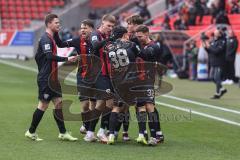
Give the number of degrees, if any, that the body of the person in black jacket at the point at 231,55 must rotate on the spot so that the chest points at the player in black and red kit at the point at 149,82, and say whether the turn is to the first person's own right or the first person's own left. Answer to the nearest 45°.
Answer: approximately 90° to the first person's own left

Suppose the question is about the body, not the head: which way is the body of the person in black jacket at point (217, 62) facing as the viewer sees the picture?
to the viewer's left

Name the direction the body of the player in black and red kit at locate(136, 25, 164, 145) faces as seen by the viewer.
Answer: to the viewer's left

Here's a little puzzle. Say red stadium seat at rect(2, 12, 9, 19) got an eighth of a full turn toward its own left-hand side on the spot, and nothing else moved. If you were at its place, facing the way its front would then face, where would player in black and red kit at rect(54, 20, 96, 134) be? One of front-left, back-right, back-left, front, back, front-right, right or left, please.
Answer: front-right

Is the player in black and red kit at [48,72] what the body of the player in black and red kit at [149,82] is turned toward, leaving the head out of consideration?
yes

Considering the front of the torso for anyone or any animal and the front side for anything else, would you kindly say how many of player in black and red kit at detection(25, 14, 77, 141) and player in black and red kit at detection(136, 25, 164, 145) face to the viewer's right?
1

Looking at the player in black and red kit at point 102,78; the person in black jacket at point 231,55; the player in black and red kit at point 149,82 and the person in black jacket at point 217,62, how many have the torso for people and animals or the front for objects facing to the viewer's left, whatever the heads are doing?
3

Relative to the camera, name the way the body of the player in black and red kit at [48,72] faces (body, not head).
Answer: to the viewer's right

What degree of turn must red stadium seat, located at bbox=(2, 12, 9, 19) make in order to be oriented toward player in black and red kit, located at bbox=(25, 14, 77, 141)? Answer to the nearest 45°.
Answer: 0° — it already faces them

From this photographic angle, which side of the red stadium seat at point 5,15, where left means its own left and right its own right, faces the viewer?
front
